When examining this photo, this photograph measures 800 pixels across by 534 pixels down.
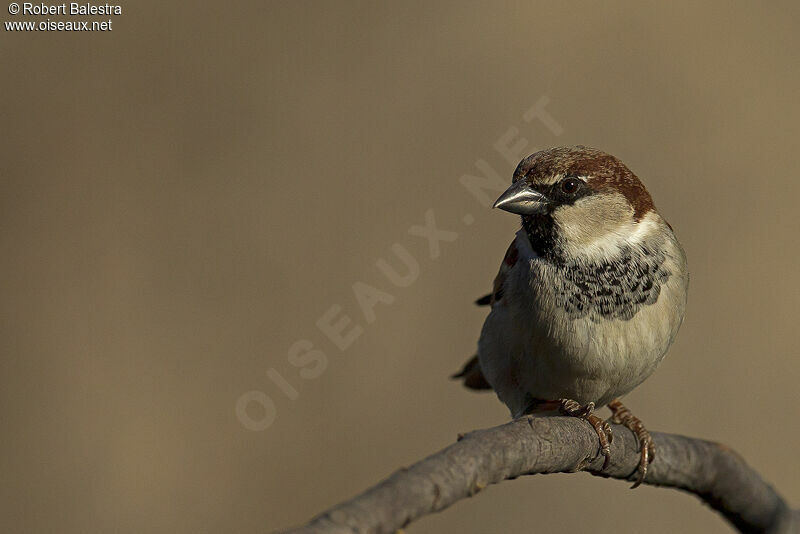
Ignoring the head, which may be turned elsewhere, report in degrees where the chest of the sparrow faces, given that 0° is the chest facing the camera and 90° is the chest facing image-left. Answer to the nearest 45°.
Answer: approximately 315°
